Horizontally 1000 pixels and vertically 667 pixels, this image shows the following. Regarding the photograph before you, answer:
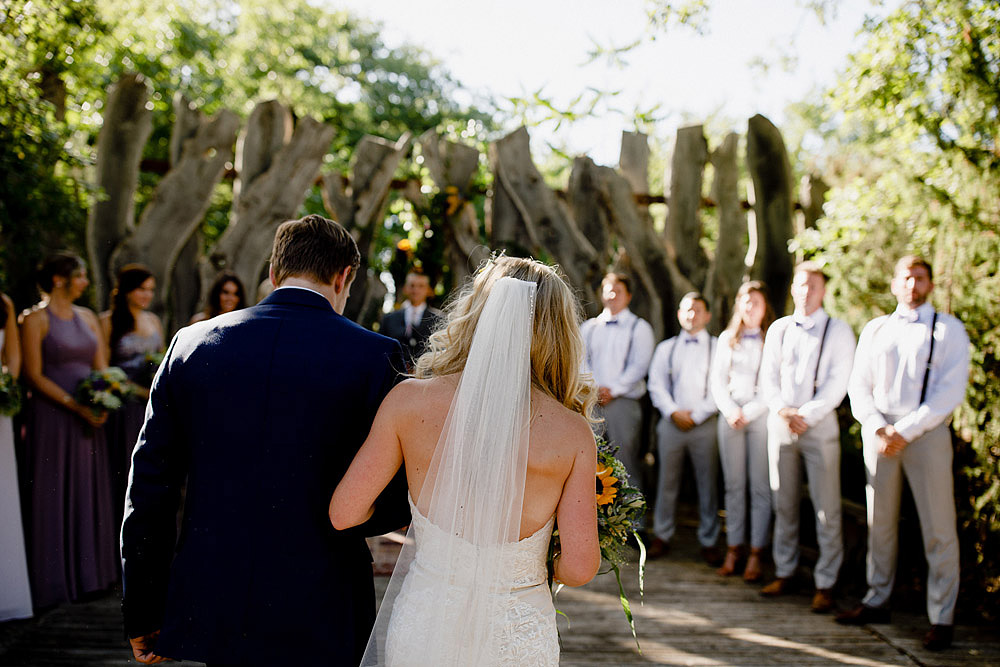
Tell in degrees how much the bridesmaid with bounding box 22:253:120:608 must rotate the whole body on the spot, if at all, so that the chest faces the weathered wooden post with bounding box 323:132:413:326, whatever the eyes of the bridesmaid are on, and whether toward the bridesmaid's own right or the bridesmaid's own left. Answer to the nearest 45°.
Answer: approximately 90° to the bridesmaid's own left

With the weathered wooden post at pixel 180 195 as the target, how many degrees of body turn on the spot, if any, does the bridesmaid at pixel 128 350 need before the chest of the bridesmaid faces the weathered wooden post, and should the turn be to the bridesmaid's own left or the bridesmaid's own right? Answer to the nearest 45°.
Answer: approximately 135° to the bridesmaid's own left

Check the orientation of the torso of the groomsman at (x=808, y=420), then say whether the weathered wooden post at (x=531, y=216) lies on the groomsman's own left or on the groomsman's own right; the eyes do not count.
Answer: on the groomsman's own right

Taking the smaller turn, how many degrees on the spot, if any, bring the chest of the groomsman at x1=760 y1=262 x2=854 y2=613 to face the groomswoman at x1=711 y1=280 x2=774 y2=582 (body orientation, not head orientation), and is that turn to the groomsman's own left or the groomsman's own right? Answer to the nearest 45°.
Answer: approximately 90° to the groomsman's own right

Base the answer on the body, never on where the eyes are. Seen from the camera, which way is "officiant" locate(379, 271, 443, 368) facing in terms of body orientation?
toward the camera

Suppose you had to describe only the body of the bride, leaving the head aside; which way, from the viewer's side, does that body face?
away from the camera

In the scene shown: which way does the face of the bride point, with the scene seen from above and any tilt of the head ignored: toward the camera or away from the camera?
away from the camera

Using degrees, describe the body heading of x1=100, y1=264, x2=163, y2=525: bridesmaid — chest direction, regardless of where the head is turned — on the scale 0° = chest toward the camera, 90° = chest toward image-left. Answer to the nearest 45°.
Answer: approximately 315°

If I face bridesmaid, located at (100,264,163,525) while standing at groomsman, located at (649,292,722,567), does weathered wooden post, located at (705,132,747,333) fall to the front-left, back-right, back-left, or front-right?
back-right

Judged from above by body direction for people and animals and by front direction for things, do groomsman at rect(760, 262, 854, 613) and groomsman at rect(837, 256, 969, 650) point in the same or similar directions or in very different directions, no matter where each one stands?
same or similar directions

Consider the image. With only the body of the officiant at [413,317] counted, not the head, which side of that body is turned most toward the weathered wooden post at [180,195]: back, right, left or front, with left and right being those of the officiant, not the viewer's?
right

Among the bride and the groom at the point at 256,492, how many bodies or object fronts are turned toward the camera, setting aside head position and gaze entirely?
0

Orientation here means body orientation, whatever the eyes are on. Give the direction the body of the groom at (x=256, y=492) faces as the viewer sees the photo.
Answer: away from the camera

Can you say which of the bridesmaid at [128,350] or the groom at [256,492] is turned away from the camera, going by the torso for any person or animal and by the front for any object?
the groom

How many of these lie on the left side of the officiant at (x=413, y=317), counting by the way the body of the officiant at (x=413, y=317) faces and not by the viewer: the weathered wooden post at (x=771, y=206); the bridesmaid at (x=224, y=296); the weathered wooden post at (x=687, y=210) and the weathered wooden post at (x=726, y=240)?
3

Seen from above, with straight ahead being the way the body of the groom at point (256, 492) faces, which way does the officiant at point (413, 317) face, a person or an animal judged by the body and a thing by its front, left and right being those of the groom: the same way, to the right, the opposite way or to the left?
the opposite way

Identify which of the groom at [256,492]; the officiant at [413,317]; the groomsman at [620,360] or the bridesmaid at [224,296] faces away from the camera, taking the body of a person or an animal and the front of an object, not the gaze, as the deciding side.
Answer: the groom
